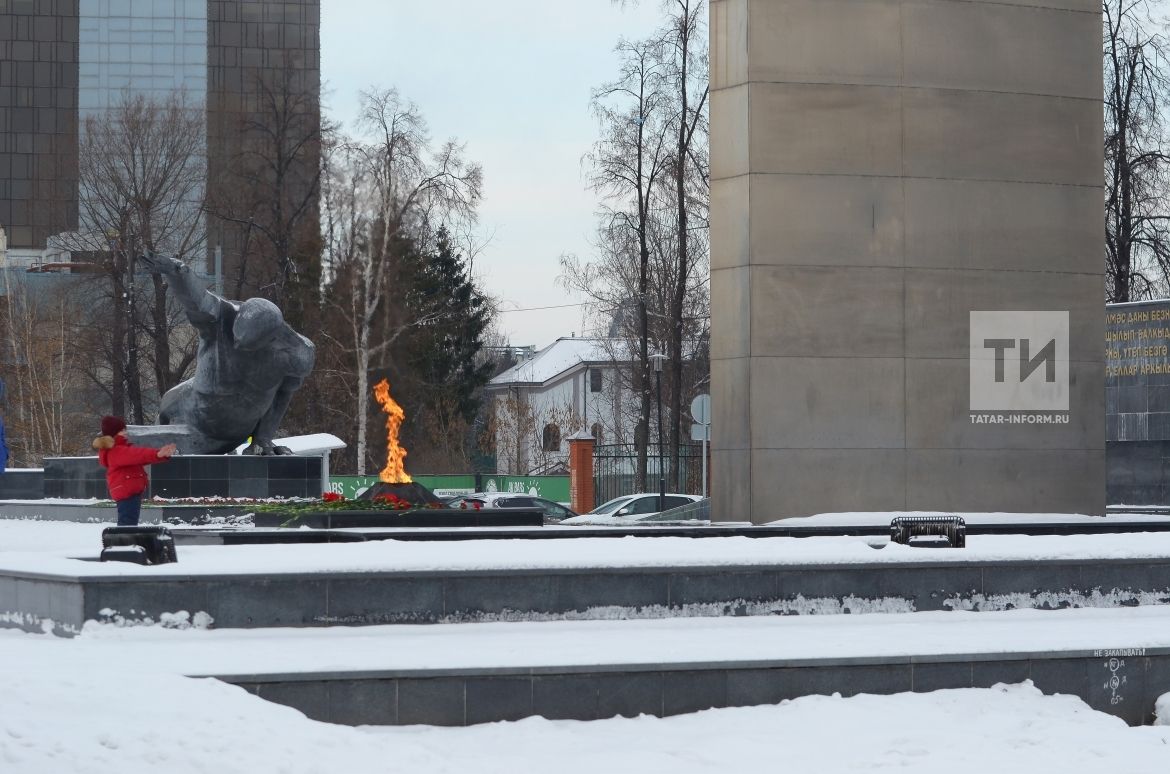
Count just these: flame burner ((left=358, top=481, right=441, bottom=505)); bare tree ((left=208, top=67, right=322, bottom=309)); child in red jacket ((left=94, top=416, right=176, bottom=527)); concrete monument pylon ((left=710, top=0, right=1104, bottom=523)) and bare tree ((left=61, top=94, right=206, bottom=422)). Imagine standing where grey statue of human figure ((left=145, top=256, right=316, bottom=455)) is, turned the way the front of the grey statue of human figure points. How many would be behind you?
2

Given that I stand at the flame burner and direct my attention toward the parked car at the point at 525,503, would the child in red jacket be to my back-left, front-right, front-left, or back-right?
back-left

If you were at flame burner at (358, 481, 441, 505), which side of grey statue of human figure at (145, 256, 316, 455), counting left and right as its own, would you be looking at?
front

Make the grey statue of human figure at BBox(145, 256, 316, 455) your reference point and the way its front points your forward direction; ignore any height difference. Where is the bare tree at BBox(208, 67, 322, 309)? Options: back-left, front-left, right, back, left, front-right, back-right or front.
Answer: back

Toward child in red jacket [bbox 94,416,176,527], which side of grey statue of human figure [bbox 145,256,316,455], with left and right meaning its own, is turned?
front

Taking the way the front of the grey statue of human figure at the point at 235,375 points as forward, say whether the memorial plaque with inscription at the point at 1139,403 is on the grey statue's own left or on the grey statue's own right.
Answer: on the grey statue's own left

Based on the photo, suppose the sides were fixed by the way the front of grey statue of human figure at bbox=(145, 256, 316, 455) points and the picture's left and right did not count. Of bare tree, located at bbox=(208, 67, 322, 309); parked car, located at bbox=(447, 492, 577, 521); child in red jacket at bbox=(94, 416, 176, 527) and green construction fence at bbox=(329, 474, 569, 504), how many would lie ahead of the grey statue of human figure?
1

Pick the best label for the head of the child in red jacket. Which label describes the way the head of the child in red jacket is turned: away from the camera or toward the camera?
away from the camera

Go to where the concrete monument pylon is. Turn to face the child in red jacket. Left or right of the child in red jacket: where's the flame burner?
right

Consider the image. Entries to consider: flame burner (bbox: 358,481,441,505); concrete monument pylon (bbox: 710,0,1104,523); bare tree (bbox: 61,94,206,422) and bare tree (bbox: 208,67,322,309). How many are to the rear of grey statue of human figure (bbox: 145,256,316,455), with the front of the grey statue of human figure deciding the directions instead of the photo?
2
